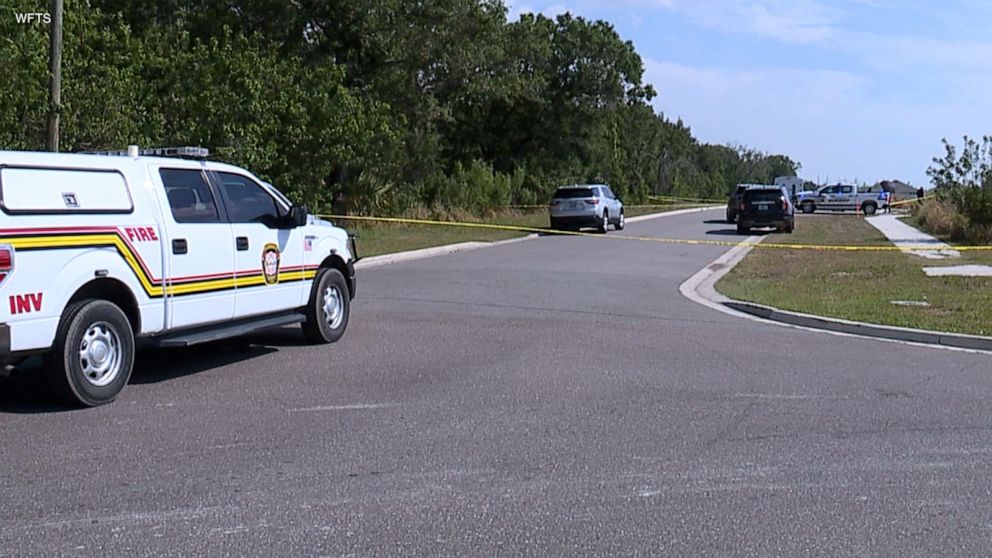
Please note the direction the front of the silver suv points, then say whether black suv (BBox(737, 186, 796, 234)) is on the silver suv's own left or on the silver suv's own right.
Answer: on the silver suv's own right

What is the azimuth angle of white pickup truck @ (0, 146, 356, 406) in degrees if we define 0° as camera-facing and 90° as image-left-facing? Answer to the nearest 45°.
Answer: approximately 225°

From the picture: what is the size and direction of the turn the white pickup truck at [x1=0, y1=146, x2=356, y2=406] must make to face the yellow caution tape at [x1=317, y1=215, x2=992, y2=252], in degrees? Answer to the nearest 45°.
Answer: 0° — it already faces it

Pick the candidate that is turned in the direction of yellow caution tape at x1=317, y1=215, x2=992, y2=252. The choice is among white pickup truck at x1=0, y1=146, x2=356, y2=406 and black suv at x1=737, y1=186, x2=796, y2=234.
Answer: the white pickup truck

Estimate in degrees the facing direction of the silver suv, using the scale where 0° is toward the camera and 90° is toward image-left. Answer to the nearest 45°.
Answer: approximately 180°
